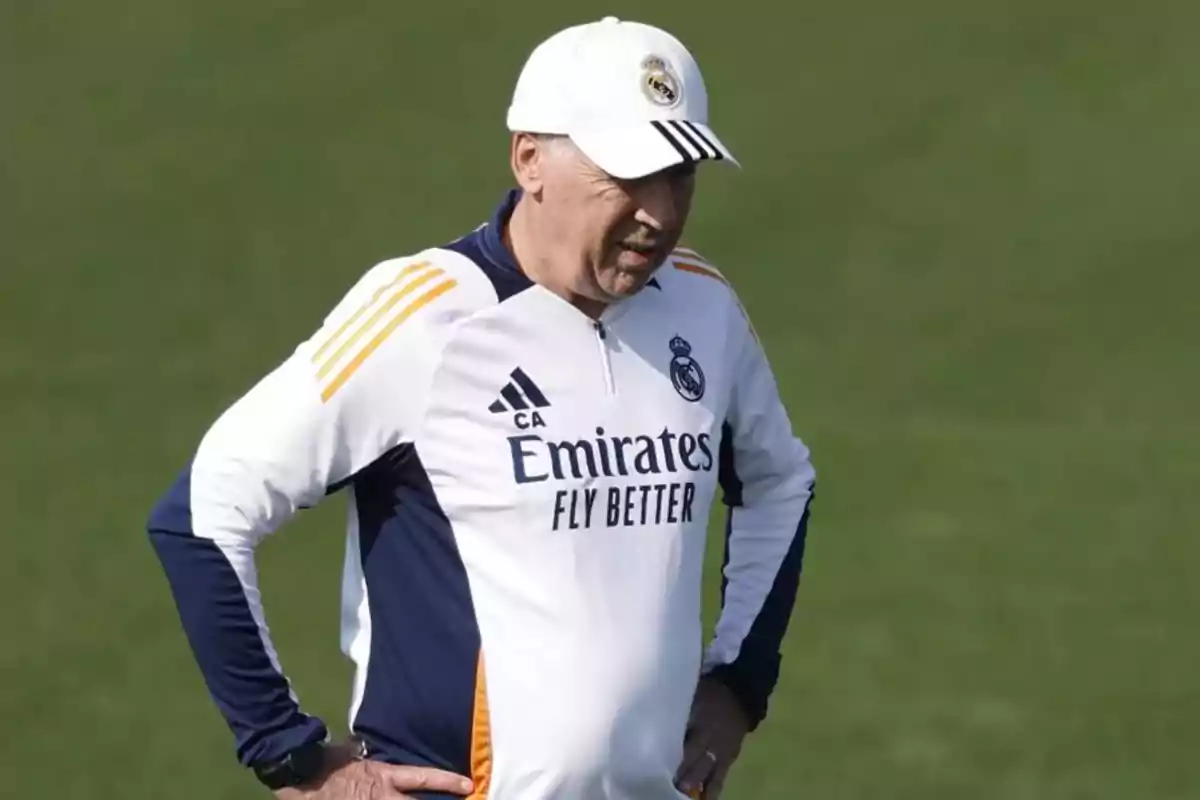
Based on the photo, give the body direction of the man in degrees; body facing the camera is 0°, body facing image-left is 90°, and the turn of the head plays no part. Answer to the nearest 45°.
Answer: approximately 315°

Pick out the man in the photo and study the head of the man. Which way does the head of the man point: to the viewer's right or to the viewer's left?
to the viewer's right
